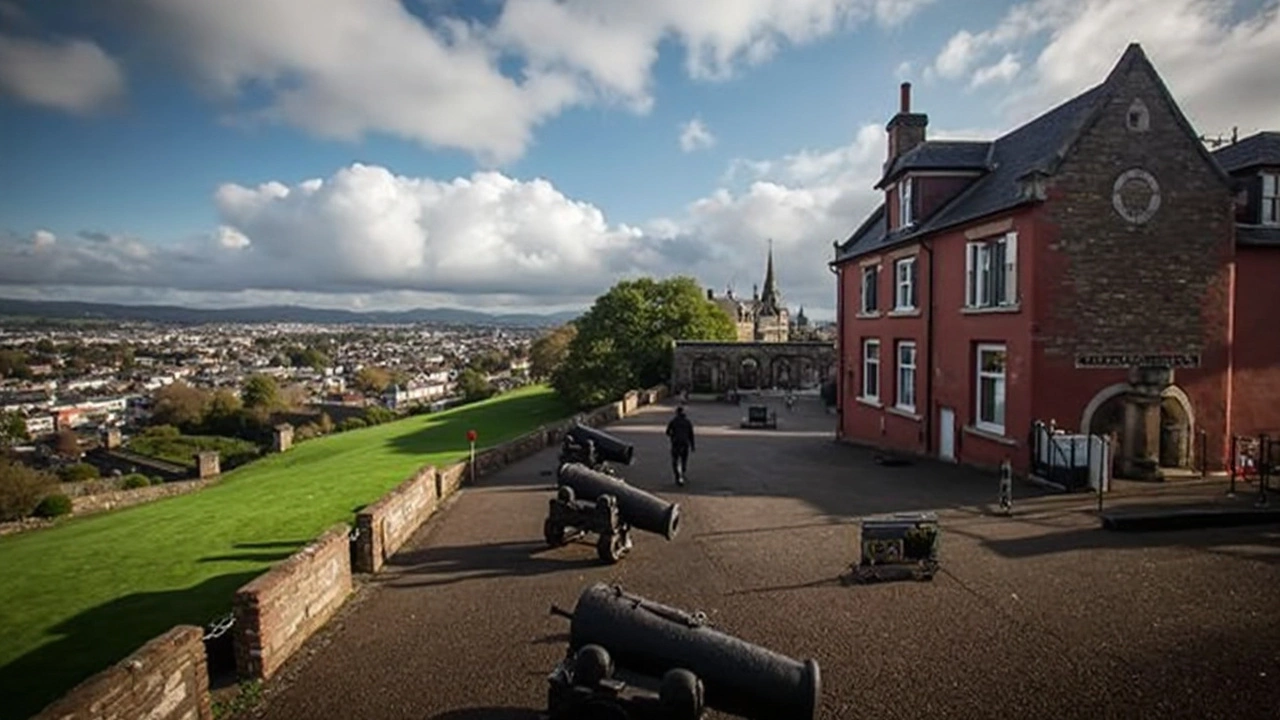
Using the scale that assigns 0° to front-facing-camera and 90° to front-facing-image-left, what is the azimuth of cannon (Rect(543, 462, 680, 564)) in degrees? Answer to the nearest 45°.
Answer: approximately 315°

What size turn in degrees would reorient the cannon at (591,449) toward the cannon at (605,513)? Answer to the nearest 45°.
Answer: approximately 45° to its right

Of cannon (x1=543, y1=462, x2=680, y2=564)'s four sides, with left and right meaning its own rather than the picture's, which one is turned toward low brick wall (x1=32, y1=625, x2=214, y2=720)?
right

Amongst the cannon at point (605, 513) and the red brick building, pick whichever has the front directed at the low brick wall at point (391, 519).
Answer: the red brick building

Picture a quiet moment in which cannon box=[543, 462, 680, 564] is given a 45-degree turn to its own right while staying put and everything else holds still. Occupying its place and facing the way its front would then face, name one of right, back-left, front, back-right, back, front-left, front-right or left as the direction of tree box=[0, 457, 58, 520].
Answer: back-right

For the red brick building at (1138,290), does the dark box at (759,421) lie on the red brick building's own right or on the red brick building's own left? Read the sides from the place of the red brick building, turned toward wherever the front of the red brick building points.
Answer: on the red brick building's own right

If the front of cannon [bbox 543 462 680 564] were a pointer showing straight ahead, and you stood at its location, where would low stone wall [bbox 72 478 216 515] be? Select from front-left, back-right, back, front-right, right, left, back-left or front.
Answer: back

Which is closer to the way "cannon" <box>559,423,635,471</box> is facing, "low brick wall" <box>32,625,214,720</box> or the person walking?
the person walking
